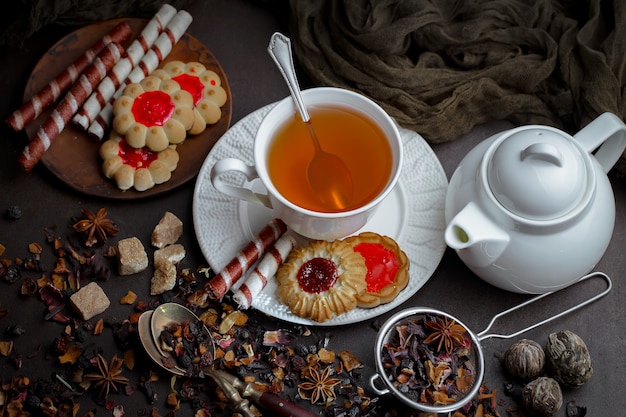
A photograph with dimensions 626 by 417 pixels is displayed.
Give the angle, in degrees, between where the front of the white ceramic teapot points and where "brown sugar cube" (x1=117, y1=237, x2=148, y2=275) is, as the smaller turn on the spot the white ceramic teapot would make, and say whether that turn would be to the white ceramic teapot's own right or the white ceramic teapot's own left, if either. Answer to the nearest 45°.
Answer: approximately 45° to the white ceramic teapot's own right

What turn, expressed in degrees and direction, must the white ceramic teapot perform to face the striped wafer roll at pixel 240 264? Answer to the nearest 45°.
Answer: approximately 45° to its right

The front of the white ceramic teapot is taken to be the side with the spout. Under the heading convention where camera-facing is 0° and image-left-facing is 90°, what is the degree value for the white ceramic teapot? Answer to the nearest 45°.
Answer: approximately 45°

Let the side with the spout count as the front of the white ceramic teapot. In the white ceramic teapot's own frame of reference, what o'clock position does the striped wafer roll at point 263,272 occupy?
The striped wafer roll is roughly at 1 o'clock from the white ceramic teapot.

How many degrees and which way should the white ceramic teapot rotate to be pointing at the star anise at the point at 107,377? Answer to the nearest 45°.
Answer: approximately 45° to its right

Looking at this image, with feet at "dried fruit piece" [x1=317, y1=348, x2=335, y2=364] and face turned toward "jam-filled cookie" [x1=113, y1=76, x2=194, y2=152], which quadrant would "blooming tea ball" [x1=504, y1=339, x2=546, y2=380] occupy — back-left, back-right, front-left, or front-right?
back-right

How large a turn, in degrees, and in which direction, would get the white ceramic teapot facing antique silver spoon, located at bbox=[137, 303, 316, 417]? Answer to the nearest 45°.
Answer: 0° — it already faces it

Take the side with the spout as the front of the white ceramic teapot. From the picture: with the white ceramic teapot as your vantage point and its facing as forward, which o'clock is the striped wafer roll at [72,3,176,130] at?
The striped wafer roll is roughly at 2 o'clock from the white ceramic teapot.

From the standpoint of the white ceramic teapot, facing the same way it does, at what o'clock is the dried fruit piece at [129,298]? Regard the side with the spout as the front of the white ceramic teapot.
The dried fruit piece is roughly at 1 o'clock from the white ceramic teapot.
